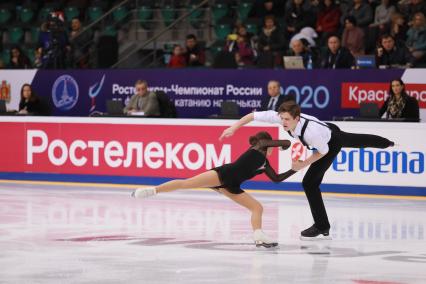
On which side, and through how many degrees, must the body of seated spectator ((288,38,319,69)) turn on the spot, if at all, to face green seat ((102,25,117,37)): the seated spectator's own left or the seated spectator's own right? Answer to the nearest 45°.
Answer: approximately 90° to the seated spectator's own right

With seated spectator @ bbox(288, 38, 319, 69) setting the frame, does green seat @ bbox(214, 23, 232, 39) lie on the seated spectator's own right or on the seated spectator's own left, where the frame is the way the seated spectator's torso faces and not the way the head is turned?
on the seated spectator's own right

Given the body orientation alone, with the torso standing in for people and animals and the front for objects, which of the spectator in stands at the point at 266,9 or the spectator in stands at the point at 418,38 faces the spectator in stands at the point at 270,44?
the spectator in stands at the point at 266,9

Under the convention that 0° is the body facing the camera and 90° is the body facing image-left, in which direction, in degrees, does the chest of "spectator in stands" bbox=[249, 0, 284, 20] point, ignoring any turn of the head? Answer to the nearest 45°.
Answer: approximately 0°

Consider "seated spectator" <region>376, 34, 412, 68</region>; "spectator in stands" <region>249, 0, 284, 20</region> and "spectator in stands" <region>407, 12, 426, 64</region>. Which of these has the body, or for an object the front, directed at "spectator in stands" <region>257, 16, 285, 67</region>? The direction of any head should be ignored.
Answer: "spectator in stands" <region>249, 0, 284, 20</region>

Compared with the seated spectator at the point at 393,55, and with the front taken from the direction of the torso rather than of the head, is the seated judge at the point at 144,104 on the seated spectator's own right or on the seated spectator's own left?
on the seated spectator's own right

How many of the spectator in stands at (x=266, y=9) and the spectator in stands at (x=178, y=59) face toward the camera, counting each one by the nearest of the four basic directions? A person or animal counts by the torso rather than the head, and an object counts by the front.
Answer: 2

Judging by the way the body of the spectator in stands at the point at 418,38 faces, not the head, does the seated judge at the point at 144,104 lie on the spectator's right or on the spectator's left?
on the spectator's right
